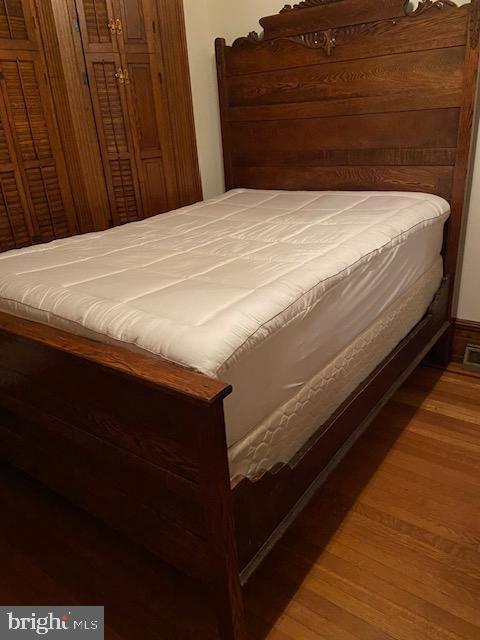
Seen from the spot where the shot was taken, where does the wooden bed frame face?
facing the viewer and to the left of the viewer

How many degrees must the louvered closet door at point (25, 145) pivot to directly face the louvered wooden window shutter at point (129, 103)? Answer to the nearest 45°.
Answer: approximately 90° to its left

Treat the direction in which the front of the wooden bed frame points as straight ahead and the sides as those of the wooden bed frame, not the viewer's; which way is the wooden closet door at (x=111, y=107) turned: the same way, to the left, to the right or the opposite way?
to the left

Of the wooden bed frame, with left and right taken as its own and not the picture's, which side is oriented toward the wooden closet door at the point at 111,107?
right

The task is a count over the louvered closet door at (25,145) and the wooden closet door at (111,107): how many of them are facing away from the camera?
0

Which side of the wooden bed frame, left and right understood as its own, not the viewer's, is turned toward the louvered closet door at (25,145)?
right

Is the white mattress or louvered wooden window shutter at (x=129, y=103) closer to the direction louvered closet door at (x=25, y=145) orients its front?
the white mattress

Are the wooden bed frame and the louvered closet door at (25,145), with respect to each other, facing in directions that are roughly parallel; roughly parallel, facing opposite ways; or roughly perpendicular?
roughly perpendicular

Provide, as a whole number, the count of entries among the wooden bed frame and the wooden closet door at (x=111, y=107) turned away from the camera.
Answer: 0
